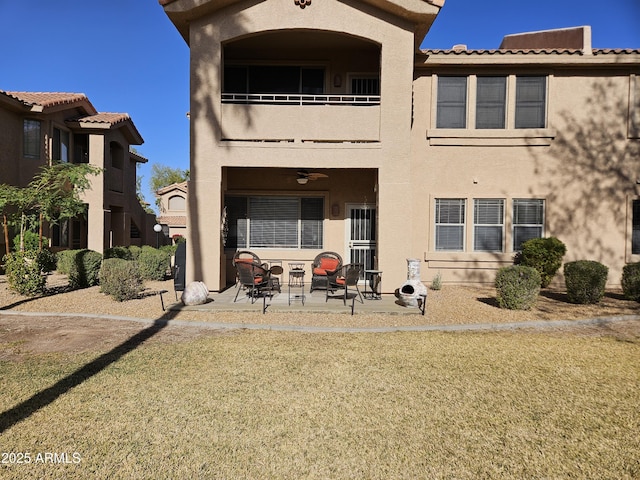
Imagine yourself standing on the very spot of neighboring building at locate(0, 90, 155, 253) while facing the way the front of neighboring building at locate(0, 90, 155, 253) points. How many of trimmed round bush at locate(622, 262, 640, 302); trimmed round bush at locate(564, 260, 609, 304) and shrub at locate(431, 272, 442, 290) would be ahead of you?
3

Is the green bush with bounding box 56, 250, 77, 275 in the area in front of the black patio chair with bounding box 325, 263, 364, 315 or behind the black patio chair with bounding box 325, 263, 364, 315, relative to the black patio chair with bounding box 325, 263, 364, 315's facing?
in front

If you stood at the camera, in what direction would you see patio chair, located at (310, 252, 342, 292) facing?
facing the viewer and to the left of the viewer

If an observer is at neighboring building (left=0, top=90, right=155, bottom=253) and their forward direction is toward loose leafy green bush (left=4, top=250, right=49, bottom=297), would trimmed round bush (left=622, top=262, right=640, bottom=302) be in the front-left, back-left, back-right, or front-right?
front-left

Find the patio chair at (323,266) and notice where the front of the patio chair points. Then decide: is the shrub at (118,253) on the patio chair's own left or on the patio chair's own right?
on the patio chair's own right

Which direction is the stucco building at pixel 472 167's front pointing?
toward the camera

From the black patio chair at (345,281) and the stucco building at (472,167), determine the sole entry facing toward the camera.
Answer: the stucco building

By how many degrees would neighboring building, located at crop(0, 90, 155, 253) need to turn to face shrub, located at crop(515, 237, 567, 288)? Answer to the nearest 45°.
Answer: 0° — it already faces it
